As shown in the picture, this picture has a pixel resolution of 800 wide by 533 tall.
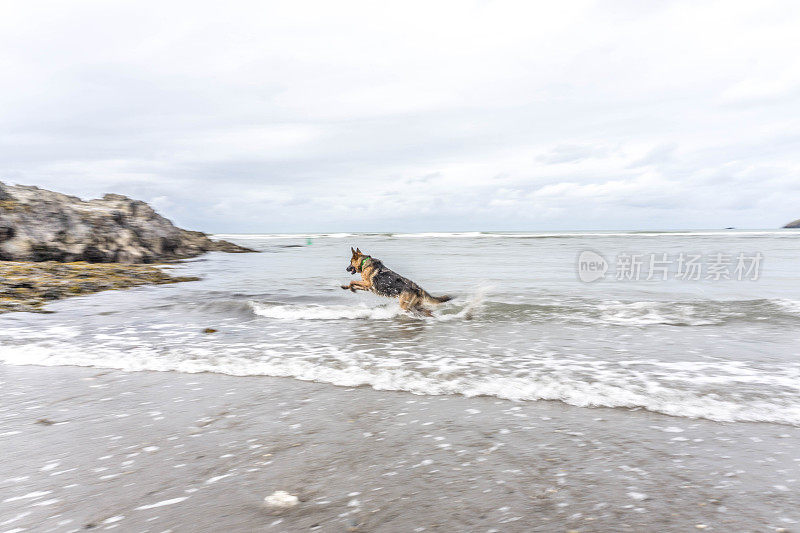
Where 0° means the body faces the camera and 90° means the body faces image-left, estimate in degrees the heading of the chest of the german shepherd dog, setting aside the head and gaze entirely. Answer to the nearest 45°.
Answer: approximately 90°

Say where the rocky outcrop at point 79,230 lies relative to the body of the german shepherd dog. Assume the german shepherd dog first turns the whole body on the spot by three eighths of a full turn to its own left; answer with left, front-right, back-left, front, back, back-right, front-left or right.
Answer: back

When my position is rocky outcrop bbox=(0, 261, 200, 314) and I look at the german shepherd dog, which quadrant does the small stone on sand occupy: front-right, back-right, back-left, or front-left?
front-right

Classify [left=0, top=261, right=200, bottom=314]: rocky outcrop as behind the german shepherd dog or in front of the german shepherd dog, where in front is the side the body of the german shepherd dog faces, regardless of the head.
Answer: in front

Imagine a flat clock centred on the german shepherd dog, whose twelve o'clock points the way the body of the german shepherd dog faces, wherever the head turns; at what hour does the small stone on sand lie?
The small stone on sand is roughly at 9 o'clock from the german shepherd dog.

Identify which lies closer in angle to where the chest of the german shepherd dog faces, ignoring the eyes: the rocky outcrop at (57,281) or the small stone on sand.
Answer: the rocky outcrop
